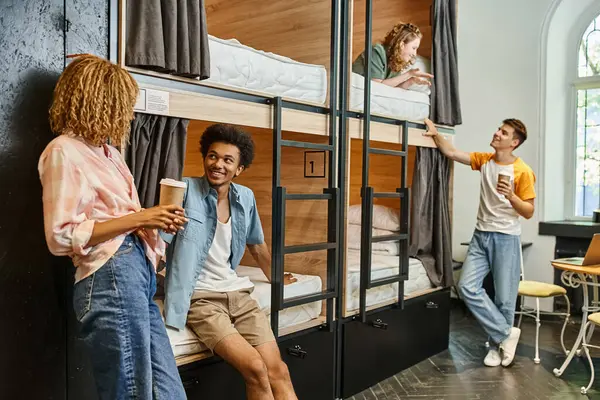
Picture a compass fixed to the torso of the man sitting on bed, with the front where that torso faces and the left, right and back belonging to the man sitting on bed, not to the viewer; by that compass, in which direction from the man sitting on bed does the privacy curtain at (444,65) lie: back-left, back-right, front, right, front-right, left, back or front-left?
left

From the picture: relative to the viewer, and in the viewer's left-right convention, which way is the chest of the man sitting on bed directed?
facing the viewer and to the right of the viewer

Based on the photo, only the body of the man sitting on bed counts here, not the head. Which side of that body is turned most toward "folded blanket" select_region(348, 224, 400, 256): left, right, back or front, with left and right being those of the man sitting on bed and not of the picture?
left

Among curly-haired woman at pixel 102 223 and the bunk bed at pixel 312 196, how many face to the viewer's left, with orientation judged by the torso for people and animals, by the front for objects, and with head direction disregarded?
0

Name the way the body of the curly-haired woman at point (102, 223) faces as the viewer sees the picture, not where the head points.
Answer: to the viewer's right

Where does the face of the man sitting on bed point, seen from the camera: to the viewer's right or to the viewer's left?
to the viewer's left

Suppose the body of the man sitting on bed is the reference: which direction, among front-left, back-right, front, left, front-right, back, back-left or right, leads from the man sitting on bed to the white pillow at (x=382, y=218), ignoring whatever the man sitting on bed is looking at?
left

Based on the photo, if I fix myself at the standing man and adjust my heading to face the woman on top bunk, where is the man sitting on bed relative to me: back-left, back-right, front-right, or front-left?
front-left

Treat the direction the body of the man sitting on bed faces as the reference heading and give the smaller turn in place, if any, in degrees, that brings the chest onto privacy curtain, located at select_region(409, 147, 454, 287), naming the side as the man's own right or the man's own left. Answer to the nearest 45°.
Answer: approximately 90° to the man's own left

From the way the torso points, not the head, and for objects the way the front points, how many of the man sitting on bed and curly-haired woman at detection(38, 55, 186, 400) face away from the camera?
0

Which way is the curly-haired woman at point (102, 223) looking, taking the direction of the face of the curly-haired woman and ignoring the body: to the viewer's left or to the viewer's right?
to the viewer's right

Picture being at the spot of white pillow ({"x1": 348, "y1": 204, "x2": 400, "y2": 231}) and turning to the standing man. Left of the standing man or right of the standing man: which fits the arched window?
left

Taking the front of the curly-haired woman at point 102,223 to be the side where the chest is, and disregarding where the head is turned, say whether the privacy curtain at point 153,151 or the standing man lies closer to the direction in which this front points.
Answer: the standing man
